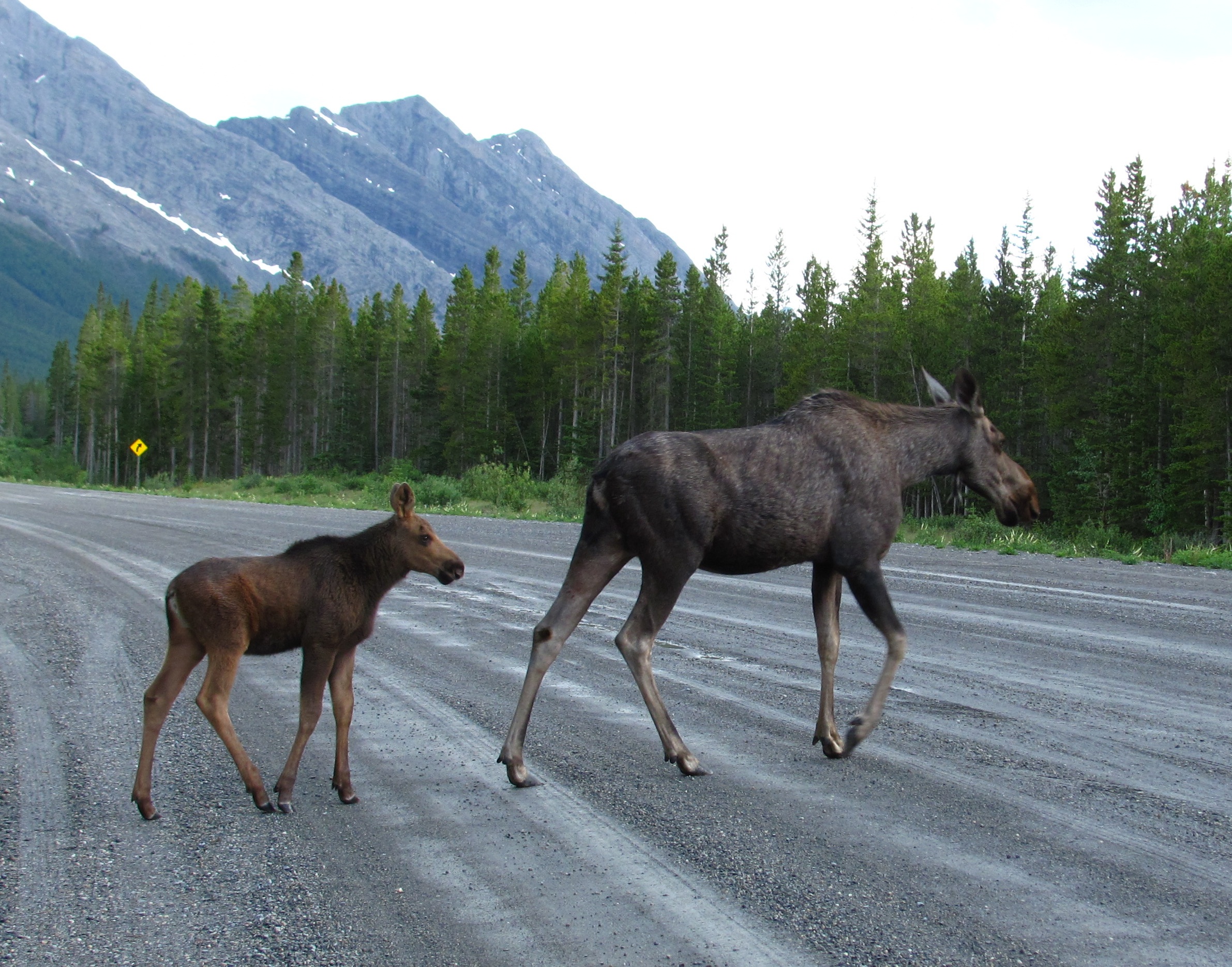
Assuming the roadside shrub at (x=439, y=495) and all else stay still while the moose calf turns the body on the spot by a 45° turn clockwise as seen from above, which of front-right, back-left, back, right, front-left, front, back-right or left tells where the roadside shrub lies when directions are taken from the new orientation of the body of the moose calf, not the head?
back-left

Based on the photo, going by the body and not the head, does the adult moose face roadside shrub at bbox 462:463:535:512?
no

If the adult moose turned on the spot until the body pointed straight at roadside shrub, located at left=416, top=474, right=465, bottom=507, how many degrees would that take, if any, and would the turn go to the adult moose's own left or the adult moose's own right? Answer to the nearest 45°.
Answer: approximately 90° to the adult moose's own left

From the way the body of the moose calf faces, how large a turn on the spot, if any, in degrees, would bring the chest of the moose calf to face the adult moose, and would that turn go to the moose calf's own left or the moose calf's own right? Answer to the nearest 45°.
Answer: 0° — it already faces it

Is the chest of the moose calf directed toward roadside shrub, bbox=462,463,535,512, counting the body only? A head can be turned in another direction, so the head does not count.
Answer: no

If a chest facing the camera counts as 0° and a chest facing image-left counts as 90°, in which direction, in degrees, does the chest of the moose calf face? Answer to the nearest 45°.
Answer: approximately 270°

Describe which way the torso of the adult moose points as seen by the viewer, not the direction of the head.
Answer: to the viewer's right

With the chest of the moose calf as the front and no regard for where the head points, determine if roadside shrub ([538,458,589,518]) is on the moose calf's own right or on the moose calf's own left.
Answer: on the moose calf's own left

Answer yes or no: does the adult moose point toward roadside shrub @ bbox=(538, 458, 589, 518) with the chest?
no

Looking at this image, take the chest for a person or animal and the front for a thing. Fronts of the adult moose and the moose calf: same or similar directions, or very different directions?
same or similar directions

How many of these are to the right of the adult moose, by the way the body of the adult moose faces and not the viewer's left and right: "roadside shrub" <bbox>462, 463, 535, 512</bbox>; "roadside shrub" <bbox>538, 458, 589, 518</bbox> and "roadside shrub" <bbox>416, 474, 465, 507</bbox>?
0

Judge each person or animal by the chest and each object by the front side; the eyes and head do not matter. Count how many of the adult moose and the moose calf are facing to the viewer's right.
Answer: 2
